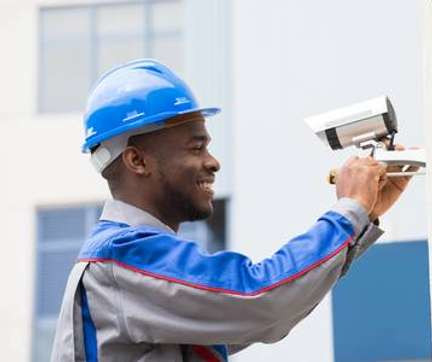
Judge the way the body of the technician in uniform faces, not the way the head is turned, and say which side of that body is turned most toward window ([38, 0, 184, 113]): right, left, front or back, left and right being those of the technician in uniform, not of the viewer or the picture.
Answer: left

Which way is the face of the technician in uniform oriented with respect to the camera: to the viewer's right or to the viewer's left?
to the viewer's right

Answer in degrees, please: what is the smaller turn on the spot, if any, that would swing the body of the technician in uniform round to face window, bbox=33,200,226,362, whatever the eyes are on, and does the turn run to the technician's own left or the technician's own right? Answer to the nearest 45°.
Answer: approximately 90° to the technician's own left

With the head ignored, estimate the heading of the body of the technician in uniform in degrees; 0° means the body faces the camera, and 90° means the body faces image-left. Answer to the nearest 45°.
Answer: approximately 270°
